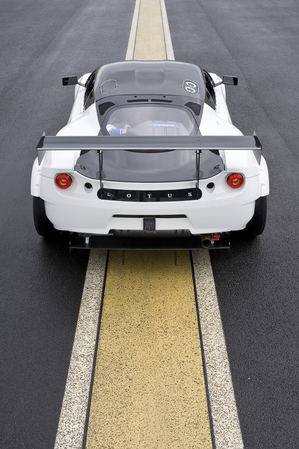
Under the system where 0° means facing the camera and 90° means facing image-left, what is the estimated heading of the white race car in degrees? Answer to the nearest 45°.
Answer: approximately 180°
